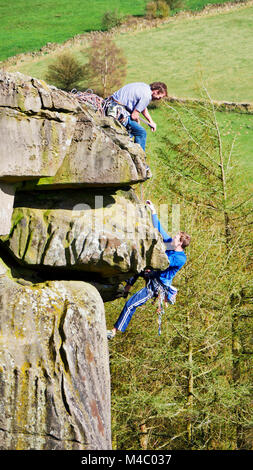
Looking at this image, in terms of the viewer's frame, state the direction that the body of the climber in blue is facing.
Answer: to the viewer's left

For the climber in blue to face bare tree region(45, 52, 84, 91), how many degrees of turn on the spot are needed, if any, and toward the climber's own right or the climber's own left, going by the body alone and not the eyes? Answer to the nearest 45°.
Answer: approximately 90° to the climber's own right

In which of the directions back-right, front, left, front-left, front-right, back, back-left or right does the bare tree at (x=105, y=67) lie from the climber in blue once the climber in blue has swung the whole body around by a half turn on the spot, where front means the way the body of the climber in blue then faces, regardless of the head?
left
